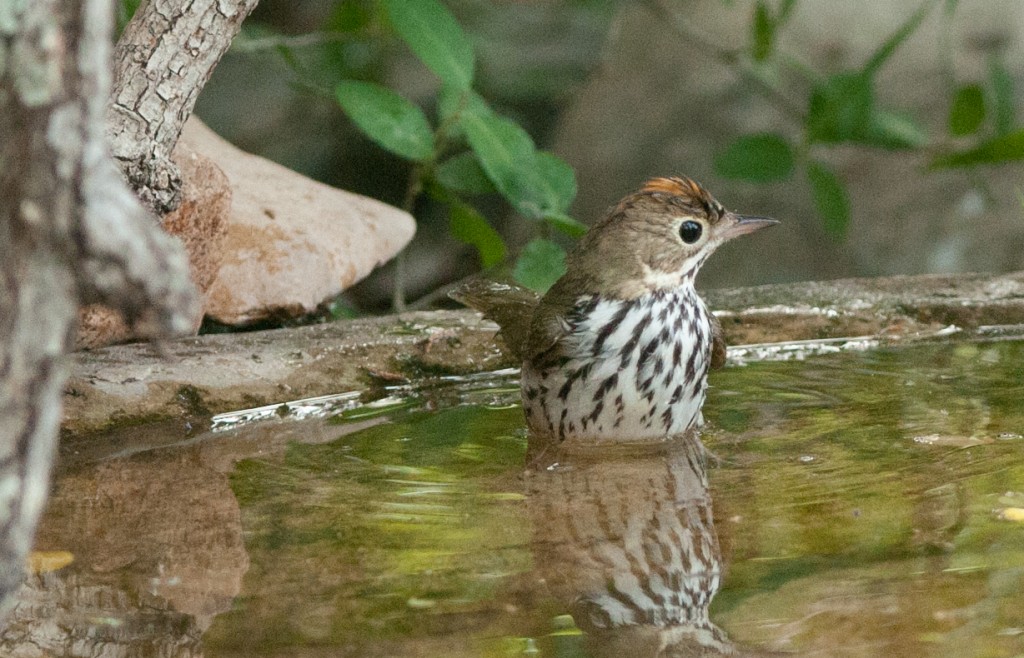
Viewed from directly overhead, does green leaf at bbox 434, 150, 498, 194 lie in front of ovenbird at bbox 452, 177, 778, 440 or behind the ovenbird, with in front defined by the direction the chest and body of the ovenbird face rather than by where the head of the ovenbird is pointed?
behind

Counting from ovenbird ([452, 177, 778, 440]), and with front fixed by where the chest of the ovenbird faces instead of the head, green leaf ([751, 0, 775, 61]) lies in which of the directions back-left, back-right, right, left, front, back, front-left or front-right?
back-left

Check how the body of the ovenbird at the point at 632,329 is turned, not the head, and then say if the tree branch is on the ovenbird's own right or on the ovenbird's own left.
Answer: on the ovenbird's own right

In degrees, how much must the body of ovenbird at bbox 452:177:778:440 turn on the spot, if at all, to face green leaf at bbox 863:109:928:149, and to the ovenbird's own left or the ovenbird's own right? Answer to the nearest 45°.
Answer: approximately 135° to the ovenbird's own left

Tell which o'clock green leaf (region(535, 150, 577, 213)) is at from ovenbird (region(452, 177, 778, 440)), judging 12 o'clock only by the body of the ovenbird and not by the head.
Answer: The green leaf is roughly at 7 o'clock from the ovenbird.

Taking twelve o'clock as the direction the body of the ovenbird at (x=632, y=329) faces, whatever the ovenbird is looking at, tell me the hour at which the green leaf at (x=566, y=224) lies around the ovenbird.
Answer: The green leaf is roughly at 7 o'clock from the ovenbird.

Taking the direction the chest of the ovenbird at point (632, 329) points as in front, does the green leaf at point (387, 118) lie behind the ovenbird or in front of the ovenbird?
behind

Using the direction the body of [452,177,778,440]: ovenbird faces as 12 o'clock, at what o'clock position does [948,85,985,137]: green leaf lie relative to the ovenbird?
The green leaf is roughly at 8 o'clock from the ovenbird.

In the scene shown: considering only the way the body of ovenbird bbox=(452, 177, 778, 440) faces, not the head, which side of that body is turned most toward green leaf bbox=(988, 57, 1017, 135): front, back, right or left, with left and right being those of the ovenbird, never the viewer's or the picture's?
left

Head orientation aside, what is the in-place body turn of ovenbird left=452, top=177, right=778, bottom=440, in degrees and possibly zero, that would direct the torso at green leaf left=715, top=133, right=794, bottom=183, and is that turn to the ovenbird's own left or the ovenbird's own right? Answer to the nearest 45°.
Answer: approximately 135° to the ovenbird's own left

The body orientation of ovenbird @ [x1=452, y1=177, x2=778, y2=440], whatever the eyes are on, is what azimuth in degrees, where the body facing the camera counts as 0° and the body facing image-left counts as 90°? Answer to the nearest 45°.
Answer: approximately 315°

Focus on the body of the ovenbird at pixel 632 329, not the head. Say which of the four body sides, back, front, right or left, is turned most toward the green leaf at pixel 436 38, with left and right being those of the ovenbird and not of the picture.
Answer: back
